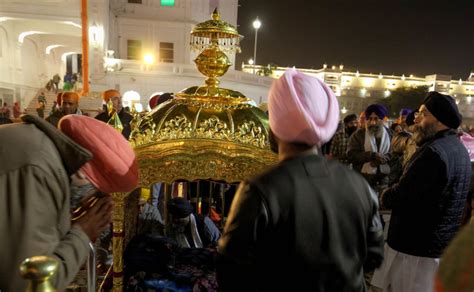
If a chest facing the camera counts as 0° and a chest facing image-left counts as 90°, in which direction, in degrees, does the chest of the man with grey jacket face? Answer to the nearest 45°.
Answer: approximately 270°

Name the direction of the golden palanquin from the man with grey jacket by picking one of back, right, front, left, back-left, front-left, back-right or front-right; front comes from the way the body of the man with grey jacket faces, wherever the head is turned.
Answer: front-left

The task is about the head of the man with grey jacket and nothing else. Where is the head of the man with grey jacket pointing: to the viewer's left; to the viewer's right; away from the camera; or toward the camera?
to the viewer's right
